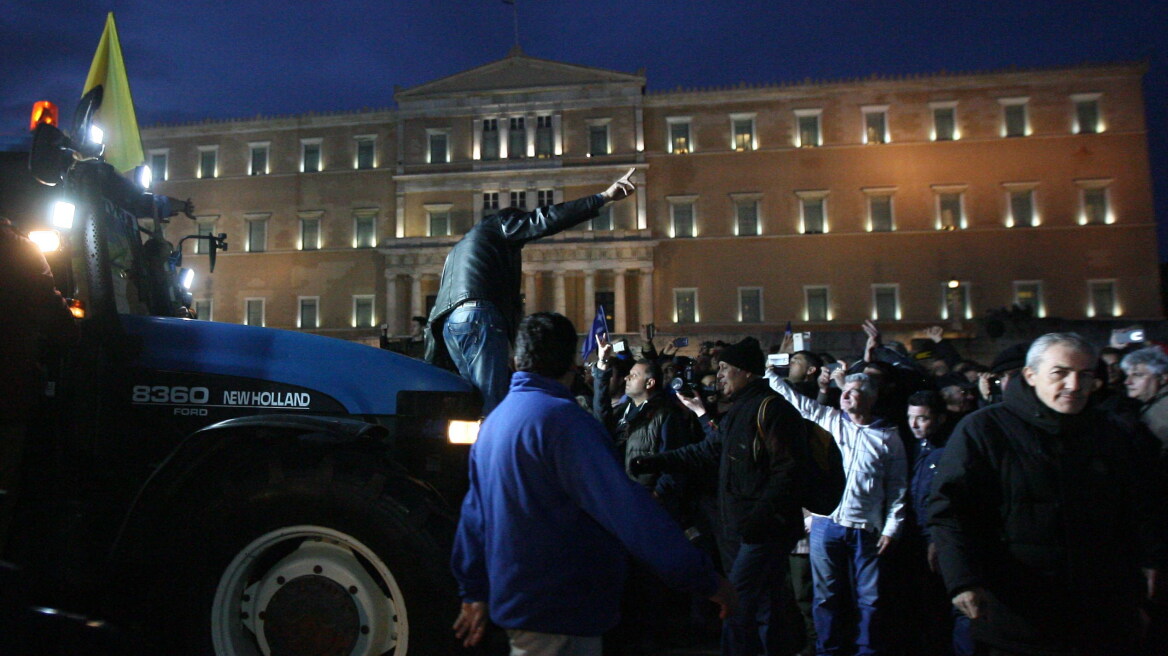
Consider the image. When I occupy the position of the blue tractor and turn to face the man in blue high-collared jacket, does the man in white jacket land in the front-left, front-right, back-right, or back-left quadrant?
front-left

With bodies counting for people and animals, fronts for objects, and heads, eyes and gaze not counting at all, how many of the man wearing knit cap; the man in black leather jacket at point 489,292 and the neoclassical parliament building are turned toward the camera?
1

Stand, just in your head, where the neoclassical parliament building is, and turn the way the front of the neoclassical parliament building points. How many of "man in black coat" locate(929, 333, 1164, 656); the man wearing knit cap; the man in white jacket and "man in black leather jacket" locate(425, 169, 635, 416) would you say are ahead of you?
4

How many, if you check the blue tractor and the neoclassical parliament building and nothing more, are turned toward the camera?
1

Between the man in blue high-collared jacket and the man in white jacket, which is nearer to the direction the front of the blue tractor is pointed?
the man in white jacket

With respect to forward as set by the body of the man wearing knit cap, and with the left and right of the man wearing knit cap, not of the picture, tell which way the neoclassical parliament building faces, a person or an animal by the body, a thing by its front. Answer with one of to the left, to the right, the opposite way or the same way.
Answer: to the left

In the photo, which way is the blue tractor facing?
to the viewer's right

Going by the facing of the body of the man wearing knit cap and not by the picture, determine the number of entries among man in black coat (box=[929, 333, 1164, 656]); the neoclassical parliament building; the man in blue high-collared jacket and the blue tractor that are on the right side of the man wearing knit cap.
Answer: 1

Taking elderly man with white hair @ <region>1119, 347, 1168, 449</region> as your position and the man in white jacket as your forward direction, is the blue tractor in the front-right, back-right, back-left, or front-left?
front-left

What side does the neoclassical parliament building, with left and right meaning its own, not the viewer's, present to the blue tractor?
front

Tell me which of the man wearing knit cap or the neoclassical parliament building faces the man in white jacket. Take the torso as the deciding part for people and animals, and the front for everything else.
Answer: the neoclassical parliament building

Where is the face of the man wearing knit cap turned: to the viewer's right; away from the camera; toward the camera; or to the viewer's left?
to the viewer's left

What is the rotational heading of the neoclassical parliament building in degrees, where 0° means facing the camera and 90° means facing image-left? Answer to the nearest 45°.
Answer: approximately 0°

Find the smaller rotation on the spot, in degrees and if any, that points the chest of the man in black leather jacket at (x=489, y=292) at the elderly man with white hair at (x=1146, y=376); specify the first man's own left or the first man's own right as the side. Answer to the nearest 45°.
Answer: approximately 45° to the first man's own right

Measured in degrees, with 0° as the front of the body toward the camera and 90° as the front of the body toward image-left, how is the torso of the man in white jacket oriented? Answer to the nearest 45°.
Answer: approximately 45°

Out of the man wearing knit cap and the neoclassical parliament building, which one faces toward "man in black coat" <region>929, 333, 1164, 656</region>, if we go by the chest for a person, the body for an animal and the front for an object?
the neoclassical parliament building
